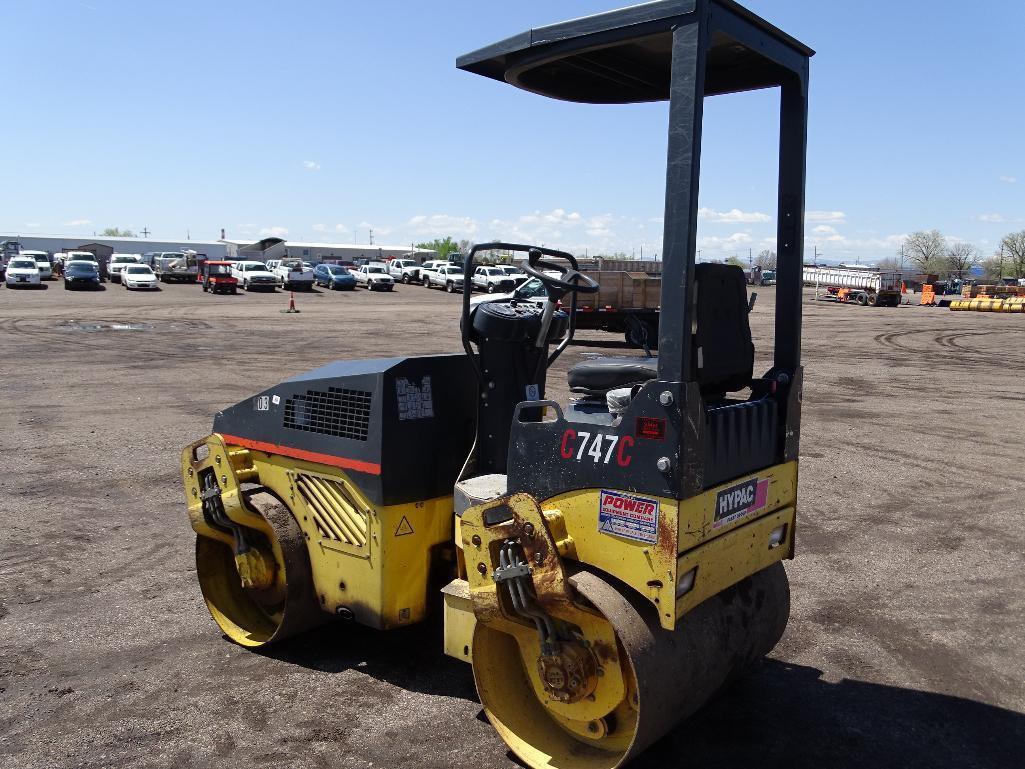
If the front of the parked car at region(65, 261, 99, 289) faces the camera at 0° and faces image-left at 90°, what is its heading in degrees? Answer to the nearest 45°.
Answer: approximately 0°

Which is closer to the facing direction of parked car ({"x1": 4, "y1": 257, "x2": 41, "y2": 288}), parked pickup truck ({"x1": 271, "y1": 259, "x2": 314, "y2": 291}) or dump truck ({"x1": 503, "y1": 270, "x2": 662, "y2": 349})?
the dump truck

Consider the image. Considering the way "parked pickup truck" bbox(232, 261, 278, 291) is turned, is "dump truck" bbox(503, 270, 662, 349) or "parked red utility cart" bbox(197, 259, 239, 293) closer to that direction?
the dump truck

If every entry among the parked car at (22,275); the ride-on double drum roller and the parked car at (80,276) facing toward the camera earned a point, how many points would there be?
2

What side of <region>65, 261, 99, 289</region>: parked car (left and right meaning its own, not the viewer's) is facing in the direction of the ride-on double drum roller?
front

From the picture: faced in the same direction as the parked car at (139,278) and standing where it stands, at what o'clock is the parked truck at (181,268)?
the parked truck at (181,268) is roughly at 8 o'clock from the parked car at (139,278).

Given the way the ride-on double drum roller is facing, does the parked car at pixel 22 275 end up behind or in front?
in front

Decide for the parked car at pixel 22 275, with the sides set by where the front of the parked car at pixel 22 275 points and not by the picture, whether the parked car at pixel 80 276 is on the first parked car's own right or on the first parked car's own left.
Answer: on the first parked car's own left

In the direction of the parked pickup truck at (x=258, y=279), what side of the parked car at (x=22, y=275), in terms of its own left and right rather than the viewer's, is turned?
left

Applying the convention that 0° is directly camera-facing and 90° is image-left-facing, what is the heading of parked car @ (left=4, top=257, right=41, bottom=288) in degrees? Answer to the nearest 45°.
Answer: approximately 0°
